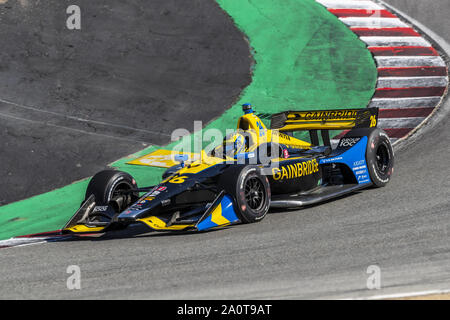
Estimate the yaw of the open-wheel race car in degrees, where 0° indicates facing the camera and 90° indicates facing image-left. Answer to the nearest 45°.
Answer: approximately 45°
